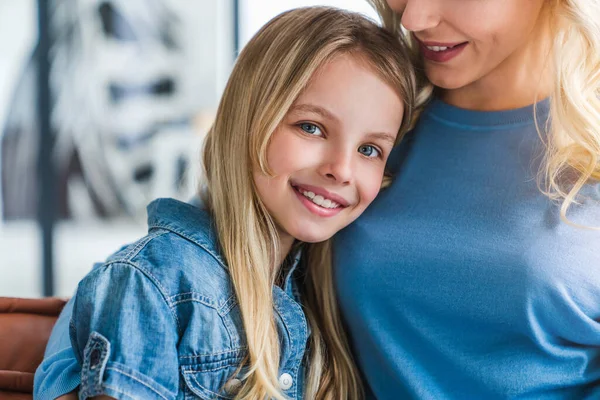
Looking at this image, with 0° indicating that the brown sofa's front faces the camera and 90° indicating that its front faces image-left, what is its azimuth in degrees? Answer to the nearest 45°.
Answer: approximately 0°

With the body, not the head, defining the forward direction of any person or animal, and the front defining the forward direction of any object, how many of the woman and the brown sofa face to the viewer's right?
0

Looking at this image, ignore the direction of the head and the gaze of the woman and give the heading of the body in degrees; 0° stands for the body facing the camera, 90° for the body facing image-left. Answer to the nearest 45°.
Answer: approximately 45°

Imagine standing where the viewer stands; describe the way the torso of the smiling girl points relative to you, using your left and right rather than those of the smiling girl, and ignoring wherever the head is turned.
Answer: facing the viewer and to the right of the viewer

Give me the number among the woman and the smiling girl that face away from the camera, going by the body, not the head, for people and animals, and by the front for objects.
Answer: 0

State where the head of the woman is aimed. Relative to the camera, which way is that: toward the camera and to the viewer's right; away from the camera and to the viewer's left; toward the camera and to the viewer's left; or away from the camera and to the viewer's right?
toward the camera and to the viewer's left
